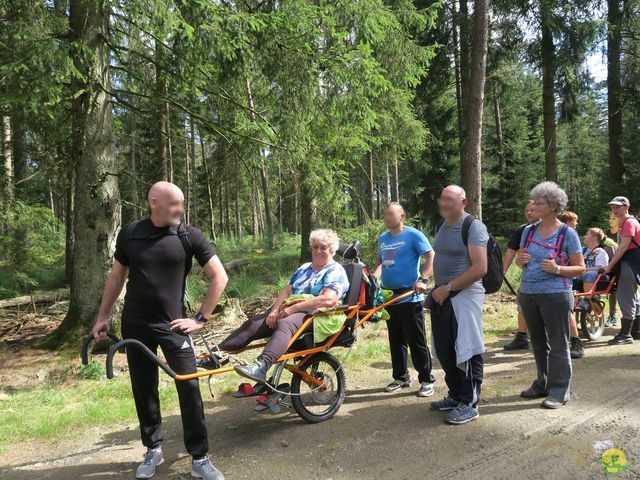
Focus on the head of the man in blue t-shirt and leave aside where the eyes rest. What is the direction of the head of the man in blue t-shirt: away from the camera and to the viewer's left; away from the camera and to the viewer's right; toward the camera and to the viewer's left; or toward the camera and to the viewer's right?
toward the camera and to the viewer's left

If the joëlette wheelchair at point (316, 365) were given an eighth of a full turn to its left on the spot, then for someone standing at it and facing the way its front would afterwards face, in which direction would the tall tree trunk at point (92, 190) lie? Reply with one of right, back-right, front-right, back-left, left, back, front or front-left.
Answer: back-right

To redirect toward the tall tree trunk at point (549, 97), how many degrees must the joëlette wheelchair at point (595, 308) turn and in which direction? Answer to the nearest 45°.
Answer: approximately 135° to its right

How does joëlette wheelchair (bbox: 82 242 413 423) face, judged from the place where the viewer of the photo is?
facing the viewer and to the left of the viewer

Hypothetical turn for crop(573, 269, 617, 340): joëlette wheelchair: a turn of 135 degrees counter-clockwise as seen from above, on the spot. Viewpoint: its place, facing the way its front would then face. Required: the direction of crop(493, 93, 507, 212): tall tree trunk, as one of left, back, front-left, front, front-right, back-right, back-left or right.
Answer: left

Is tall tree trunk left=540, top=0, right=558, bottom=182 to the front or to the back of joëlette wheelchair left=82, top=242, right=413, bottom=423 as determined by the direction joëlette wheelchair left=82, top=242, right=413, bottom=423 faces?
to the back

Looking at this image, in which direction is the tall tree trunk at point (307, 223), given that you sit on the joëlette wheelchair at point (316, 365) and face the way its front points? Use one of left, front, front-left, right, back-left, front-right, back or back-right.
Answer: back-right

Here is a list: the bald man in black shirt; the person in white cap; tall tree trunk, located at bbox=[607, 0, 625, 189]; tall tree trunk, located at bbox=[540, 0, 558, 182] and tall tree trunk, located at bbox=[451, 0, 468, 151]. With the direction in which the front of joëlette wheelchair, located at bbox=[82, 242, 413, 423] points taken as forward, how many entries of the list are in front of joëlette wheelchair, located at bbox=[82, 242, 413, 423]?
1

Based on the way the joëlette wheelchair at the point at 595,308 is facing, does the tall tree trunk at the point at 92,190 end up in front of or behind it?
in front

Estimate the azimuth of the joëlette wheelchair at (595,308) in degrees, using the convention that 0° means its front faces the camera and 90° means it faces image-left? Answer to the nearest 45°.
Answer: approximately 45°

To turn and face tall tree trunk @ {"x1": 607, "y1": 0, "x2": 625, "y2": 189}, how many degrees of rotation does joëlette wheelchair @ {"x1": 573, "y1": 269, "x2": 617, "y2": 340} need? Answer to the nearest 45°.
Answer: approximately 135° to its right

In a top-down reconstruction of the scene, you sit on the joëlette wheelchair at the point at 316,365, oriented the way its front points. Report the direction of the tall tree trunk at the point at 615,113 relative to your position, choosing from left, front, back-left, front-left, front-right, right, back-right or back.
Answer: back

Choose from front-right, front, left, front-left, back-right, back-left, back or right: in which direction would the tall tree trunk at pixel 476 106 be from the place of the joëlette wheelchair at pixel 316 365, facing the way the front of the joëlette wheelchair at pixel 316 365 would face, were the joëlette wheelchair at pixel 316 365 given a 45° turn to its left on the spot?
back-left

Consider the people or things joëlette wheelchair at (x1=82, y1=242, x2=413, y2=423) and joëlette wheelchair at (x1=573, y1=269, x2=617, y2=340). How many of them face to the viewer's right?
0
